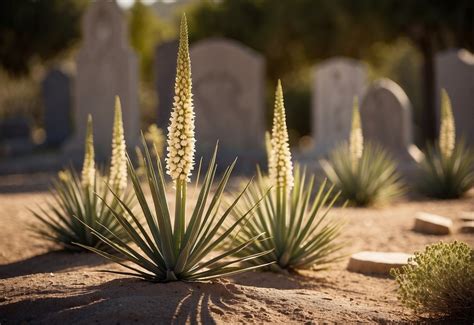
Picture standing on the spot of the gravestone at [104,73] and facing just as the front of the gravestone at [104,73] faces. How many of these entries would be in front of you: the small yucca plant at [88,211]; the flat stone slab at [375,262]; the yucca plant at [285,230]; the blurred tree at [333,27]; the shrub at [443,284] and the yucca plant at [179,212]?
5

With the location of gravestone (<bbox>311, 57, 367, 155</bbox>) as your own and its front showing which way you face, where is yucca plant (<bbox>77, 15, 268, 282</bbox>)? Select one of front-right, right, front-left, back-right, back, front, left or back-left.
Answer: front

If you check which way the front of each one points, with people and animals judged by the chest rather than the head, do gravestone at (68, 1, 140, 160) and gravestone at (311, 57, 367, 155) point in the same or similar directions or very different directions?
same or similar directions

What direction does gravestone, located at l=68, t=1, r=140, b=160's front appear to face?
toward the camera

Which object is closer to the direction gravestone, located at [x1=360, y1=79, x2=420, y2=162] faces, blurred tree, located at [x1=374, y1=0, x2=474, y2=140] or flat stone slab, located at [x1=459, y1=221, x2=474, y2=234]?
the flat stone slab

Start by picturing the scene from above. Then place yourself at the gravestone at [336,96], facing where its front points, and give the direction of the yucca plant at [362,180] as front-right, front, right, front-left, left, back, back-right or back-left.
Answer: front

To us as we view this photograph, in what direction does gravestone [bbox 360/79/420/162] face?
facing the viewer and to the left of the viewer

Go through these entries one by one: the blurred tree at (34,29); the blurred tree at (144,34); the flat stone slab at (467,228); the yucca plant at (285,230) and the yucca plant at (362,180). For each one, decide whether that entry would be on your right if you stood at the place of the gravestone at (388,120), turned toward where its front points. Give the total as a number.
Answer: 2

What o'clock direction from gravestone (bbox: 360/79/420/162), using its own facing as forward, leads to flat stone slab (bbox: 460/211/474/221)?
The flat stone slab is roughly at 10 o'clock from the gravestone.

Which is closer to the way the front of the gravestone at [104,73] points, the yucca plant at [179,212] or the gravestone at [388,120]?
the yucca plant

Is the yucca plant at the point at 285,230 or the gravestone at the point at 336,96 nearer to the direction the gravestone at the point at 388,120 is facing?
the yucca plant

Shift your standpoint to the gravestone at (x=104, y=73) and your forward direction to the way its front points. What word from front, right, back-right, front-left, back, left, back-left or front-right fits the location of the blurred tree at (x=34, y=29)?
back

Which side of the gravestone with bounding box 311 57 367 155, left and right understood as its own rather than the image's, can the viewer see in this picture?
front

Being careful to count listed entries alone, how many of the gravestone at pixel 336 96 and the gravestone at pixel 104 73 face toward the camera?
2

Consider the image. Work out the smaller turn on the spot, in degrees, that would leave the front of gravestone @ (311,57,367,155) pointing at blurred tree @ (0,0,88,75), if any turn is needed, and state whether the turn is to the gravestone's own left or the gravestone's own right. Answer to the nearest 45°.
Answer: approximately 135° to the gravestone's own right

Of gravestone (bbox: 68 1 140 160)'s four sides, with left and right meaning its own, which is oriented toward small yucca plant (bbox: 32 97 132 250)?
front
